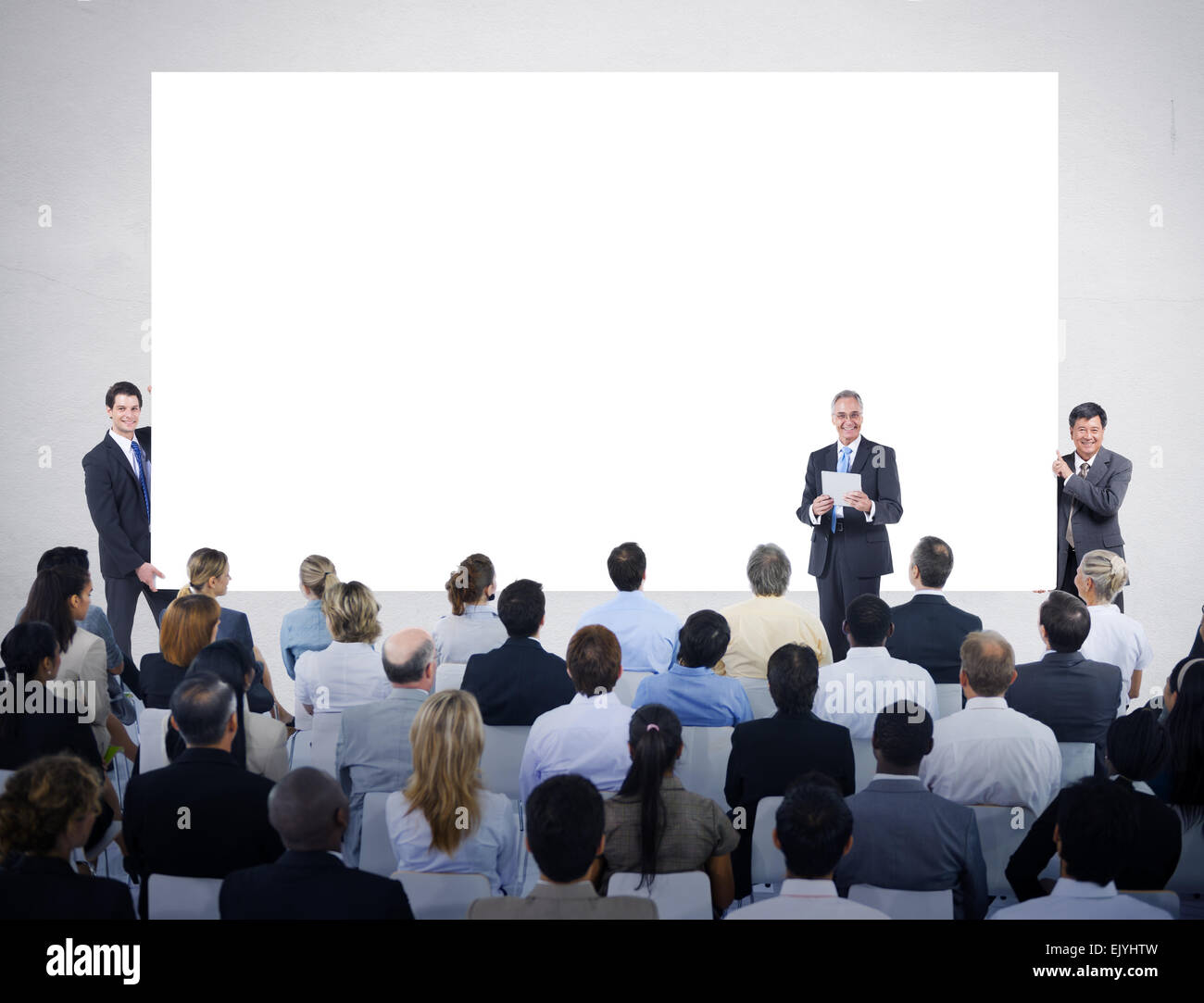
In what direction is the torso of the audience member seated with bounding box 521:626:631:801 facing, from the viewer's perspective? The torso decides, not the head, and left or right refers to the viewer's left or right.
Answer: facing away from the viewer

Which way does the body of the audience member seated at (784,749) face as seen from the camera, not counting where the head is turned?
away from the camera

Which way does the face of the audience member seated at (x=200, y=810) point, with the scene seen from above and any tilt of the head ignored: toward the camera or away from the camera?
away from the camera

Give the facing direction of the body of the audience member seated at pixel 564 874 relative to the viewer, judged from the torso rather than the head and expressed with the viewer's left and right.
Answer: facing away from the viewer

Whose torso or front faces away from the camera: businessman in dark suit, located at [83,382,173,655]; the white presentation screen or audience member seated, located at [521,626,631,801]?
the audience member seated

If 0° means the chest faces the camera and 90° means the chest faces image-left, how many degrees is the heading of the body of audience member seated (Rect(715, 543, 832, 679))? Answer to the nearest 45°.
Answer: approximately 180°

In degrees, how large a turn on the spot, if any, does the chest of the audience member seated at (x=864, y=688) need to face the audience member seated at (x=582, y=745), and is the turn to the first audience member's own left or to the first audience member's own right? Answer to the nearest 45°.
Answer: approximately 135° to the first audience member's own left

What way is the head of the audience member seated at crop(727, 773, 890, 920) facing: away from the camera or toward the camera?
away from the camera

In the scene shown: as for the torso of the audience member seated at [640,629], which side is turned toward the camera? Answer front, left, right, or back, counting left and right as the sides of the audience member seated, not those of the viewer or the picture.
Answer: back

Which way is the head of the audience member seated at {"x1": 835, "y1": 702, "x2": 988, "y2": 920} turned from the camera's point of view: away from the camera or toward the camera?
away from the camera

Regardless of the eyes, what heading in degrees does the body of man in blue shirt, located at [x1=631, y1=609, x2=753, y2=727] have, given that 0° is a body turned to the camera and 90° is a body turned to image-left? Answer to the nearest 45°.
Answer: approximately 180°

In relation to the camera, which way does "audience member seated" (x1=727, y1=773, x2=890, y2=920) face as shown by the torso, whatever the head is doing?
away from the camera

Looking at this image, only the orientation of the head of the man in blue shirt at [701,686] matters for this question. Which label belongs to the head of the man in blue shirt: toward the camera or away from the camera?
away from the camera

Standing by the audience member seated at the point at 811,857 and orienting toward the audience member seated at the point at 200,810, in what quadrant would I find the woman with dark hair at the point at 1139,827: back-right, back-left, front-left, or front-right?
back-right
